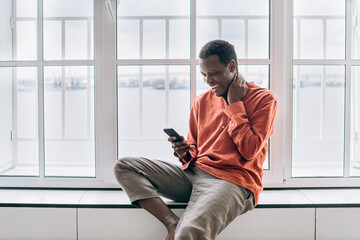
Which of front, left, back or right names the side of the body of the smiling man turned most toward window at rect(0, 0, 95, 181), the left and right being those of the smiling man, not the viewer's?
right

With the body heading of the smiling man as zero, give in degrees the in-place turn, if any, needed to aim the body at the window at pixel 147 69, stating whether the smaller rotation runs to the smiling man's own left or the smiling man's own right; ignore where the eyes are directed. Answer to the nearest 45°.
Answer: approximately 90° to the smiling man's own right

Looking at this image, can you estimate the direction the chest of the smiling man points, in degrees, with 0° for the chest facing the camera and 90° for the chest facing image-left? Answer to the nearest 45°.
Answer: approximately 45°

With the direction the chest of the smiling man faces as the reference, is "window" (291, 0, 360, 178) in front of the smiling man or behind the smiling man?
behind

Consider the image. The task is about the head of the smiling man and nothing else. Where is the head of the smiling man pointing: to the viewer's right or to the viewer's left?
to the viewer's left
